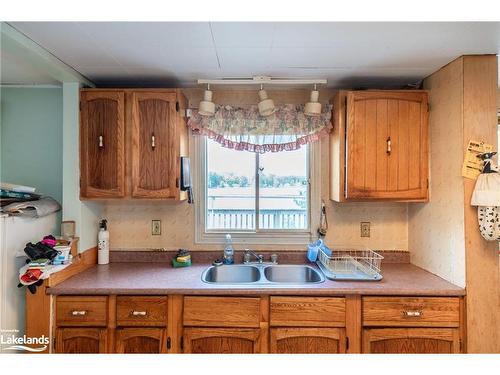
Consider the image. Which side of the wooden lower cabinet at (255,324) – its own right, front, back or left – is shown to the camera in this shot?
front

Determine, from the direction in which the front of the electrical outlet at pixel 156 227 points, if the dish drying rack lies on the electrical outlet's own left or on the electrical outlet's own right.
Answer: on the electrical outlet's own left

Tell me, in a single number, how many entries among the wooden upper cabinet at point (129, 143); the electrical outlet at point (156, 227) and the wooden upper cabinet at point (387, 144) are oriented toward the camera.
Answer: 3

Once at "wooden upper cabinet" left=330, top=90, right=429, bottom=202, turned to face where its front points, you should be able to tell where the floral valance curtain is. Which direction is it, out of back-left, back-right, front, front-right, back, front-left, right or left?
right

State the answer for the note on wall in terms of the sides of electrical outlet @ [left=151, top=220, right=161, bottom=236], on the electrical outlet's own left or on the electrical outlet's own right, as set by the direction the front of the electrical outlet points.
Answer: on the electrical outlet's own left

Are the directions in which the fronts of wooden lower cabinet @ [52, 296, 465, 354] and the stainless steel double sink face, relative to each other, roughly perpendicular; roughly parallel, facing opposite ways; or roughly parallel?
roughly parallel

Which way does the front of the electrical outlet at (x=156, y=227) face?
toward the camera

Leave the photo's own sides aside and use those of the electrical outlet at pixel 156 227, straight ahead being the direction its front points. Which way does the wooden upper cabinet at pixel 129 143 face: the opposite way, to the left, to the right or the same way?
the same way

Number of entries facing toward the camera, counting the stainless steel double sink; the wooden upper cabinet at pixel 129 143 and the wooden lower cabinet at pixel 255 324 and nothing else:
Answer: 3

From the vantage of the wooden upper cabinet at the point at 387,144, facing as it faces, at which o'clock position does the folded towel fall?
The folded towel is roughly at 2 o'clock from the wooden upper cabinet.

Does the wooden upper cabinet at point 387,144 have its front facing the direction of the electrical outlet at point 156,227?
no

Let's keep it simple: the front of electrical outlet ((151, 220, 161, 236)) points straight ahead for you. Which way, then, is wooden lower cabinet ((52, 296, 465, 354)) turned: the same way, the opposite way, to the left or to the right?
the same way

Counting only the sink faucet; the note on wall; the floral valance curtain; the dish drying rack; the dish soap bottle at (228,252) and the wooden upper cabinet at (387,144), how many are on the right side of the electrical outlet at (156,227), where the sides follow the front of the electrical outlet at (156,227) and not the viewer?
0

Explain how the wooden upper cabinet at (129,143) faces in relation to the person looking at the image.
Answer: facing the viewer
